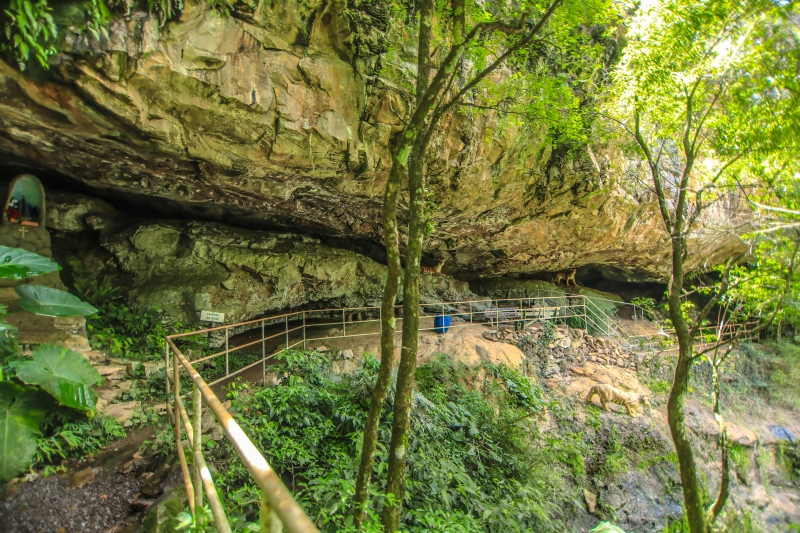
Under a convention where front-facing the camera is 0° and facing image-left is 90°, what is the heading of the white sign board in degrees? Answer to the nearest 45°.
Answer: approximately 0°

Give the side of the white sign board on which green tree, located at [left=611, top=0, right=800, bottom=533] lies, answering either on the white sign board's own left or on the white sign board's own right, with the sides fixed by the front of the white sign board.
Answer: on the white sign board's own left

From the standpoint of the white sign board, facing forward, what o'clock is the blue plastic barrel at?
The blue plastic barrel is roughly at 9 o'clock from the white sign board.

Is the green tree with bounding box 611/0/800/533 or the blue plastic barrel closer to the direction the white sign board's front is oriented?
the green tree
